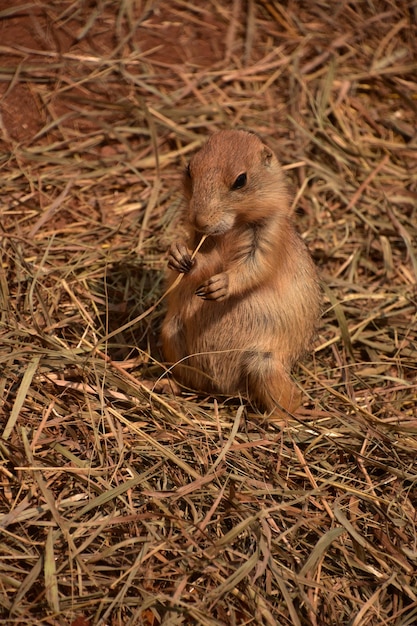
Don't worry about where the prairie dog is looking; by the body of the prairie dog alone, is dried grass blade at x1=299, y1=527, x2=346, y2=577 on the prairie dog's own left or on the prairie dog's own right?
on the prairie dog's own left

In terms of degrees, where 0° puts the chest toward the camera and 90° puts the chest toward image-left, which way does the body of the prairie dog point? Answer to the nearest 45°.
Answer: approximately 45°

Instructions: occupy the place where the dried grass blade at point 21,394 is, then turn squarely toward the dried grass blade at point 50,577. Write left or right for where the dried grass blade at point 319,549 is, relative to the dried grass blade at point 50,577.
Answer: left
